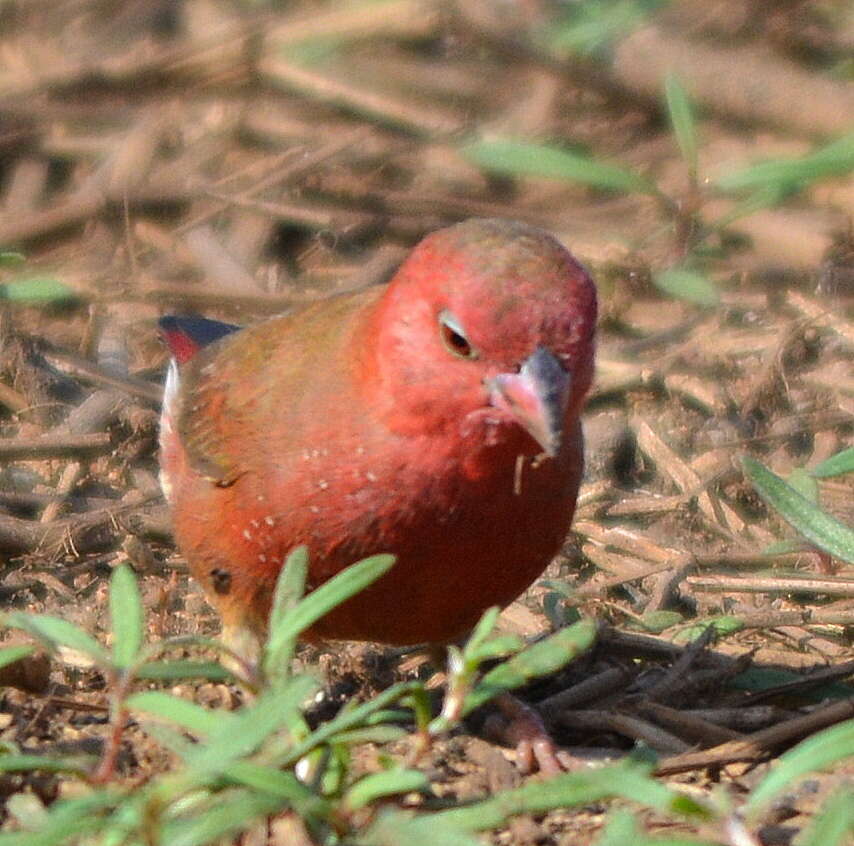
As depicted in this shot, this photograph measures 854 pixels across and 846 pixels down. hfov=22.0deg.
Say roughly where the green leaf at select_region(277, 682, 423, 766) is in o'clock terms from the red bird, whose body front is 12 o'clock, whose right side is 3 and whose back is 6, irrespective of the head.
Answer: The green leaf is roughly at 2 o'clock from the red bird.

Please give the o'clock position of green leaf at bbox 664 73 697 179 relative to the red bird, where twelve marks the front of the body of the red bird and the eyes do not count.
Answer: The green leaf is roughly at 8 o'clock from the red bird.

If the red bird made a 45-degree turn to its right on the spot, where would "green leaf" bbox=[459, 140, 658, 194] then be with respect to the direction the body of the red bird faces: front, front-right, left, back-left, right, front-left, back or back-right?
back

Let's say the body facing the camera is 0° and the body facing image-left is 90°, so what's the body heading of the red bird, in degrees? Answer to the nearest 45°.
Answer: approximately 315°

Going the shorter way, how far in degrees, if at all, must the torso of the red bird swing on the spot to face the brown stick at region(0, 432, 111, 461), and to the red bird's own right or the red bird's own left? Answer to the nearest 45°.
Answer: approximately 180°

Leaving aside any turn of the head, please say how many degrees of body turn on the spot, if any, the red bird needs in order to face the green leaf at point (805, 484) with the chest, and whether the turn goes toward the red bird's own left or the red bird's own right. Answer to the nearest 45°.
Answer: approximately 90° to the red bird's own left

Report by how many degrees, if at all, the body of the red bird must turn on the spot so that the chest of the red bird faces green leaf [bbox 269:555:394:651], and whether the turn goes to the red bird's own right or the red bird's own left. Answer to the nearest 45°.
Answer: approximately 45° to the red bird's own right

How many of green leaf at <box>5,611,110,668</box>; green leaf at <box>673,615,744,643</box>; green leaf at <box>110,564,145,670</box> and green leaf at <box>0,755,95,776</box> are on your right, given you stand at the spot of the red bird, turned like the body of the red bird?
3
